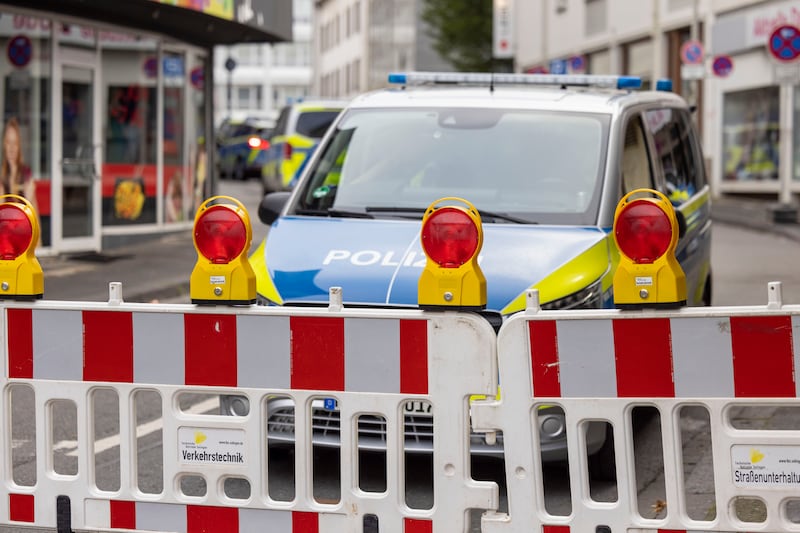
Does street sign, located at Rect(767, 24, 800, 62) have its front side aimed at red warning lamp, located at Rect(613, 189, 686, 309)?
yes

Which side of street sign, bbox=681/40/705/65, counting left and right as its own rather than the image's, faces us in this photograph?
front

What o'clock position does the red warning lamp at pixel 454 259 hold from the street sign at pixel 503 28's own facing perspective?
The red warning lamp is roughly at 12 o'clock from the street sign.

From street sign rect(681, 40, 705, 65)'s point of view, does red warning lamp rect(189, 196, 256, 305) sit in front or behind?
in front

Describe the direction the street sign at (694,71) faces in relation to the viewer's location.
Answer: facing the viewer

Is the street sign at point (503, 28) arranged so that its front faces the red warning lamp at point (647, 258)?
yes

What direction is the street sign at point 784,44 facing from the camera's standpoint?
toward the camera

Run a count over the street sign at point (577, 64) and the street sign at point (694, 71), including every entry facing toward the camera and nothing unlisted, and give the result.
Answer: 2

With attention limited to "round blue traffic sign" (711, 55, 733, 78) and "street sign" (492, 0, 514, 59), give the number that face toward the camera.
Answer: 2

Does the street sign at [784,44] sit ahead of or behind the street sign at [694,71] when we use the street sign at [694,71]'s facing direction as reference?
ahead

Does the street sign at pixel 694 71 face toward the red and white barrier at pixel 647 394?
yes
